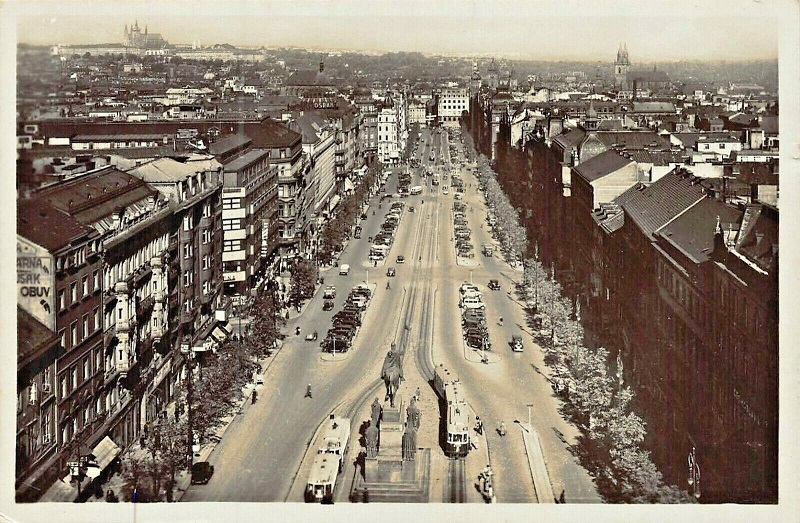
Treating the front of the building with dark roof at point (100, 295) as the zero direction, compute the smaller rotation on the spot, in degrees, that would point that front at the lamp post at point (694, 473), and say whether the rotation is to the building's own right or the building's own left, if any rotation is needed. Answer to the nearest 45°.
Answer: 0° — it already faces it

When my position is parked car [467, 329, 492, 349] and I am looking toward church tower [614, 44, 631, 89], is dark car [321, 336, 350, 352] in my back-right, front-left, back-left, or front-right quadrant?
back-left

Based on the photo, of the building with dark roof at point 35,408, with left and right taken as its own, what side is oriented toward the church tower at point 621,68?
left

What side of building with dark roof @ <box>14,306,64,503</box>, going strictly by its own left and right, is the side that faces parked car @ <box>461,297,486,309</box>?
left

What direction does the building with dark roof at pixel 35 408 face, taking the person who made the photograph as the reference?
facing the viewer and to the right of the viewer
